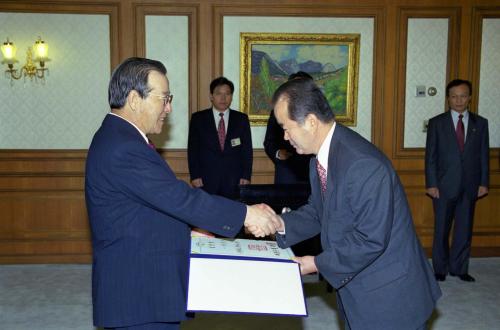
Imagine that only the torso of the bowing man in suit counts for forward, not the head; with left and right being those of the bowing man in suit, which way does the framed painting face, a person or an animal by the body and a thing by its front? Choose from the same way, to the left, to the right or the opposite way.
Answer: to the left

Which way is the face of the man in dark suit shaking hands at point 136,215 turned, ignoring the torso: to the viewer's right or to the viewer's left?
to the viewer's right

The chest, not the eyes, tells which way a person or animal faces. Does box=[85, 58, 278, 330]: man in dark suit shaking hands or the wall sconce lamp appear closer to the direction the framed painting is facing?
the man in dark suit shaking hands

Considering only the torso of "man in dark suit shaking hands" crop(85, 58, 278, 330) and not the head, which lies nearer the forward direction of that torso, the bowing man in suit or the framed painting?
the bowing man in suit

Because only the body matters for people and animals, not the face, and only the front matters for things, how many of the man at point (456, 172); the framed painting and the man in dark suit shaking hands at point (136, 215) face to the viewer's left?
0

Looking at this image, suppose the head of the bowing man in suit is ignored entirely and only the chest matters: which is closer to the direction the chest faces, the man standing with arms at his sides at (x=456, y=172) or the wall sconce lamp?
the wall sconce lamp

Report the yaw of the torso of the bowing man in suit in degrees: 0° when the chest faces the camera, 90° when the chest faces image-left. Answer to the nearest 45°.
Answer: approximately 90°

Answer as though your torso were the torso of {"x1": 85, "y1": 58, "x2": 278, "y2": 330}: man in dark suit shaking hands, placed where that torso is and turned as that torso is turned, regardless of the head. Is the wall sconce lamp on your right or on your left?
on your left

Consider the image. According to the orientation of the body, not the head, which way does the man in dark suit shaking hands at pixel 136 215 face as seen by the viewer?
to the viewer's right

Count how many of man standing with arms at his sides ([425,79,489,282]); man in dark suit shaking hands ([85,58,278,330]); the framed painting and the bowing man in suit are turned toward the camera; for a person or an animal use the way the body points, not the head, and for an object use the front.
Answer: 2

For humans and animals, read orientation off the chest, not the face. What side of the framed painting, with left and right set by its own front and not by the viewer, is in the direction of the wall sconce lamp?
right

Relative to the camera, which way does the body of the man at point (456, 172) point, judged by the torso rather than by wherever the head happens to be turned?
toward the camera

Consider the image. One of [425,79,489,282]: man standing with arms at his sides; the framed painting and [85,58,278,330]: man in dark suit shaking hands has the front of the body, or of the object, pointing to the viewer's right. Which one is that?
the man in dark suit shaking hands

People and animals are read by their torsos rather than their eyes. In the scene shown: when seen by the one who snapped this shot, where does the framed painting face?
facing the viewer

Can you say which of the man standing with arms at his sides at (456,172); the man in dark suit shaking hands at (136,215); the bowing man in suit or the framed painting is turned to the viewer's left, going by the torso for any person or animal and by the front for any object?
the bowing man in suit

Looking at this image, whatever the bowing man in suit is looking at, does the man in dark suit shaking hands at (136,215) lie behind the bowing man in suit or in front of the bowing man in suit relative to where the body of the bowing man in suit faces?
in front
